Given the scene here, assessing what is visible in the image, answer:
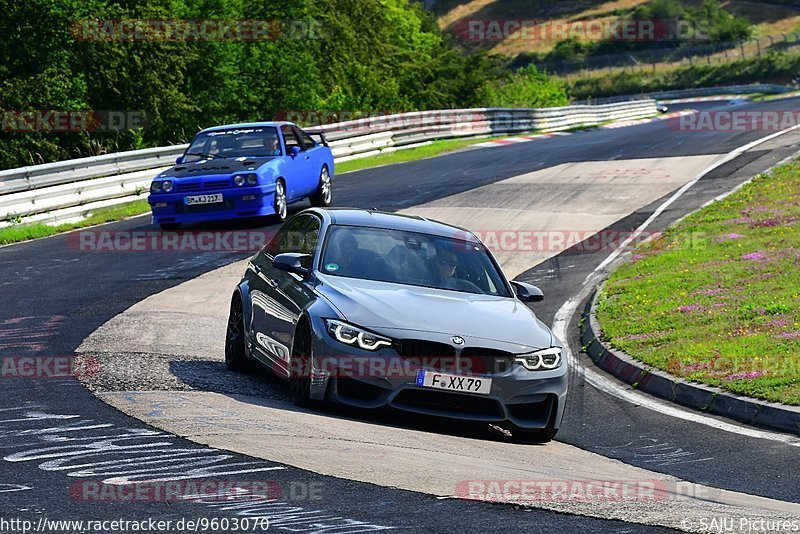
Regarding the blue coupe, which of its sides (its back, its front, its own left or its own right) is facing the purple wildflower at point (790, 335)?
left

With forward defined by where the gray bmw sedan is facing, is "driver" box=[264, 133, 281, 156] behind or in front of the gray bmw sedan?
behind

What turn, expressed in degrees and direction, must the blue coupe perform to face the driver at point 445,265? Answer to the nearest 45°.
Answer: approximately 45° to its left

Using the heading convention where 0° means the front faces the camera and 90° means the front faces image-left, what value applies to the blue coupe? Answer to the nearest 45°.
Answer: approximately 45°

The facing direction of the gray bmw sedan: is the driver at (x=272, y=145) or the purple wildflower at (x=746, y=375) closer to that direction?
the purple wildflower

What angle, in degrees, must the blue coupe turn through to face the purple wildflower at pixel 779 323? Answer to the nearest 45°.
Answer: approximately 90° to its left

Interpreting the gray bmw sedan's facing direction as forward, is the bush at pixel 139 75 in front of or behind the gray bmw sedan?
behind

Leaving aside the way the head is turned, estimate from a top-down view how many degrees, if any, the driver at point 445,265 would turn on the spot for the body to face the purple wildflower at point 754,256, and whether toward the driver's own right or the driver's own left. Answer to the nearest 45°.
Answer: approximately 135° to the driver's own left

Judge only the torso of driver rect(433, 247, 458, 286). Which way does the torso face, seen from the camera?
toward the camera

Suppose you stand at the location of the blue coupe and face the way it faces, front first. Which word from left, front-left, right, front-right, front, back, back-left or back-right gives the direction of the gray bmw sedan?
front-left

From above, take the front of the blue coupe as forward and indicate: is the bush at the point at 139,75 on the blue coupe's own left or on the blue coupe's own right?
on the blue coupe's own right

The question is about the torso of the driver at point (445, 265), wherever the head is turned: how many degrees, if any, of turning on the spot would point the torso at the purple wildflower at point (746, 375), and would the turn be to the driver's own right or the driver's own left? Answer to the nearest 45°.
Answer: approximately 90° to the driver's own left

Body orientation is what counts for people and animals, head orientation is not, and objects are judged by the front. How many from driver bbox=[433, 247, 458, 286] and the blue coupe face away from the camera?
0

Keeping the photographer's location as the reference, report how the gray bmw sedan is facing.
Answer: facing the viewer and to the right of the viewer
